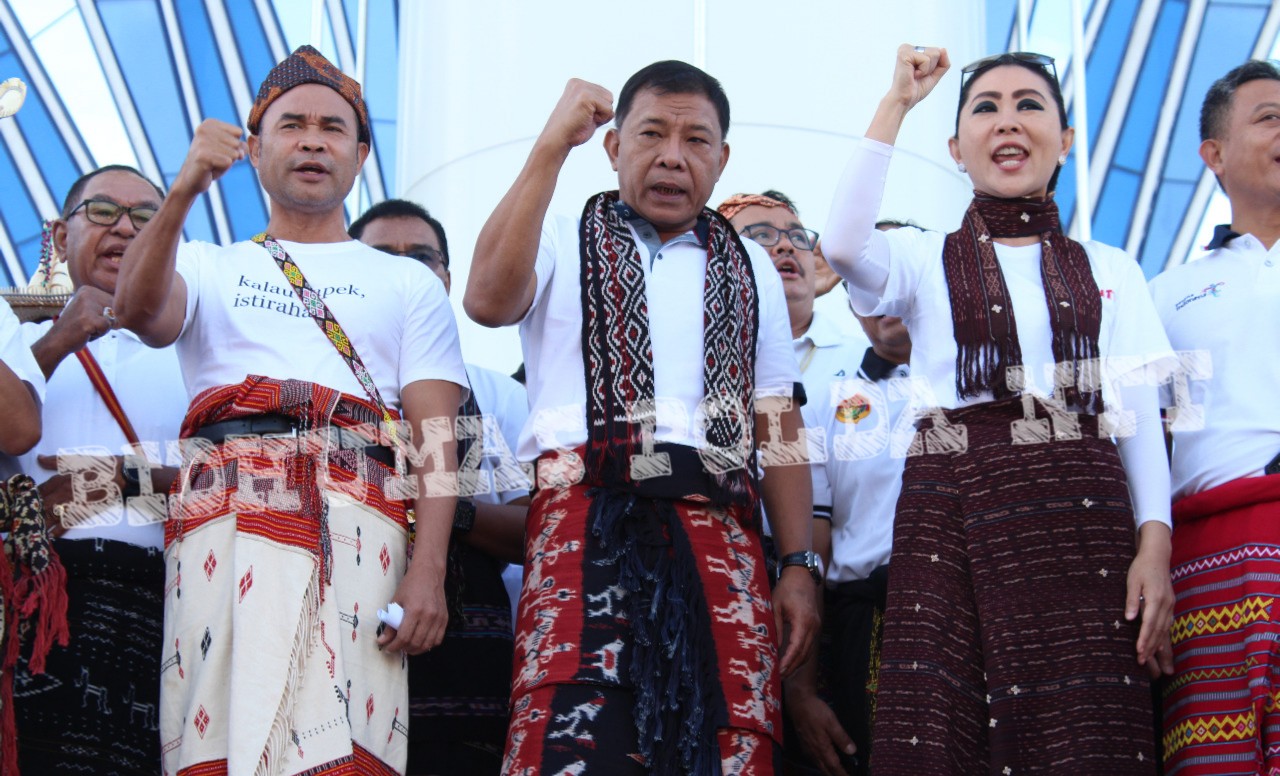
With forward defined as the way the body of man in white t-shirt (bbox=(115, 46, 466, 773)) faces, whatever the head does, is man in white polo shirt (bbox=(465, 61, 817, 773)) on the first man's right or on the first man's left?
on the first man's left

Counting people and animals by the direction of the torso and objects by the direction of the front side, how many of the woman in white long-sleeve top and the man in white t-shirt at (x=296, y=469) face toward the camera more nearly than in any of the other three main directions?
2

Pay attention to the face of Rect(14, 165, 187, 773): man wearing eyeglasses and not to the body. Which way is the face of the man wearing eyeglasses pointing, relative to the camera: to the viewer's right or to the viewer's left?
to the viewer's right

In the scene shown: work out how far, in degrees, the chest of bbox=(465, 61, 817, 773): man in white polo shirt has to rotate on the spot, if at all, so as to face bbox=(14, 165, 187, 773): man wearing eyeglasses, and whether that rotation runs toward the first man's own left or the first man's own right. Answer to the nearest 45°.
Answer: approximately 90° to the first man's own right

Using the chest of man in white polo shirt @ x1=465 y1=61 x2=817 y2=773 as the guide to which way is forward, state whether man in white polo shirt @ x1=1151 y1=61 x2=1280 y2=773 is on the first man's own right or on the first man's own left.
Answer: on the first man's own left
